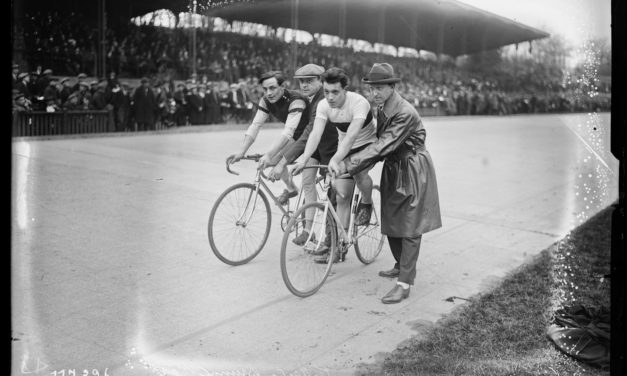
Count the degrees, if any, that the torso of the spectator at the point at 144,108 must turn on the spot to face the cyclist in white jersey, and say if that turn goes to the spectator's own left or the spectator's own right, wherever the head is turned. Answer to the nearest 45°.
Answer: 0° — they already face them

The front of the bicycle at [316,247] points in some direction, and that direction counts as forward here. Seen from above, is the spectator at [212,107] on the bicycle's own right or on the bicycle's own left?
on the bicycle's own right

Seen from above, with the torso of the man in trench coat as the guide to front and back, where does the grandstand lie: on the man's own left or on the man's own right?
on the man's own right

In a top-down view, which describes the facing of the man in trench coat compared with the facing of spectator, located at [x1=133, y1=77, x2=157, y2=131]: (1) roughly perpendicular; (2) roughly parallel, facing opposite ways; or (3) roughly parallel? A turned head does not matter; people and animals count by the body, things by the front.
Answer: roughly perpendicular

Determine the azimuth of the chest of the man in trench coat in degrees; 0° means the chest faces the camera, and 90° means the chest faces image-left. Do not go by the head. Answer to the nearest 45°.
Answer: approximately 90°

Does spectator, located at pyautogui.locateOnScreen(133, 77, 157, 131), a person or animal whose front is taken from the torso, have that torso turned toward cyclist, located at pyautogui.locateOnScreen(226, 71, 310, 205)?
yes

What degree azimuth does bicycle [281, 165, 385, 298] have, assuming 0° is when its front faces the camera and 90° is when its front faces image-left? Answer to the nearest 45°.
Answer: approximately 45°

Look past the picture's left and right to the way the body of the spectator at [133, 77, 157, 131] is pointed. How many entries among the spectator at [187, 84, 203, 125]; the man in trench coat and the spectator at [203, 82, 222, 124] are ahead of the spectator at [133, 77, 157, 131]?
1

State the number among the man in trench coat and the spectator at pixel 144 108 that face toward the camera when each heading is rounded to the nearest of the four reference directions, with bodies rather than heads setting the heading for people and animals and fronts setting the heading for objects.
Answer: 1
